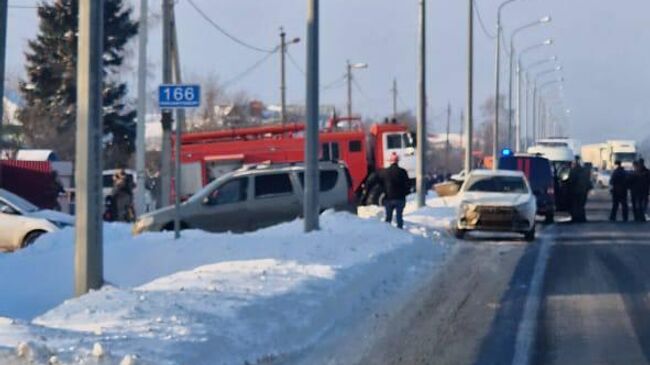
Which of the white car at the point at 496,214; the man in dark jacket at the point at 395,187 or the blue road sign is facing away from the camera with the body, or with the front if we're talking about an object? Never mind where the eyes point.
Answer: the man in dark jacket

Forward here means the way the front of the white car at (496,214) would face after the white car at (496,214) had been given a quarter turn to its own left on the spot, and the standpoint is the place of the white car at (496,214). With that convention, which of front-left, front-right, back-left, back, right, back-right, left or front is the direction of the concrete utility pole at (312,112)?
back-right

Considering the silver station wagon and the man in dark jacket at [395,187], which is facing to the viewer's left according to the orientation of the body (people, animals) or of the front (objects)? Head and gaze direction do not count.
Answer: the silver station wagon

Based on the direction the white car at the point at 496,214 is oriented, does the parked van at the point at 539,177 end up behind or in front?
behind

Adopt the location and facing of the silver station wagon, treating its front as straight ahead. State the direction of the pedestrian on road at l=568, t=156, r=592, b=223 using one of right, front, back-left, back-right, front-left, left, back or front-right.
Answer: back-right

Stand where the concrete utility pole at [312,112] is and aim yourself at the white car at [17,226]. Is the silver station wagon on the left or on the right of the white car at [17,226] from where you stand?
right

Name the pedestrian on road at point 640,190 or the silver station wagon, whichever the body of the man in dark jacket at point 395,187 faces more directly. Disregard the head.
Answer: the pedestrian on road

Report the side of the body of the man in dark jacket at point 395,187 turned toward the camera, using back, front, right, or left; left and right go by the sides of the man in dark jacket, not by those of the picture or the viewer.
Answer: back

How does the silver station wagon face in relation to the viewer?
to the viewer's left

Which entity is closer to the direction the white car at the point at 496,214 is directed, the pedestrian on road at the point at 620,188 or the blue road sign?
the blue road sign

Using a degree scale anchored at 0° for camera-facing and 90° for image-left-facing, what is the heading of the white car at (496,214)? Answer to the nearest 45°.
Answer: approximately 0°

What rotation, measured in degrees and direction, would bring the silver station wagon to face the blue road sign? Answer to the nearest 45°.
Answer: approximately 90° to its left

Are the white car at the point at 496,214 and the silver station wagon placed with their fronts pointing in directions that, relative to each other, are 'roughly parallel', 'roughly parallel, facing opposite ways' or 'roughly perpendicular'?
roughly perpendicular

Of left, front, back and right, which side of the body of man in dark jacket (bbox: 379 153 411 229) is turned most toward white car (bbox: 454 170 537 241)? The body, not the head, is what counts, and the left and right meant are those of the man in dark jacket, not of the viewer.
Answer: right

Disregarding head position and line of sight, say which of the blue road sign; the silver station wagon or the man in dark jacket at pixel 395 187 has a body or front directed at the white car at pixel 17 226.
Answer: the silver station wagon
